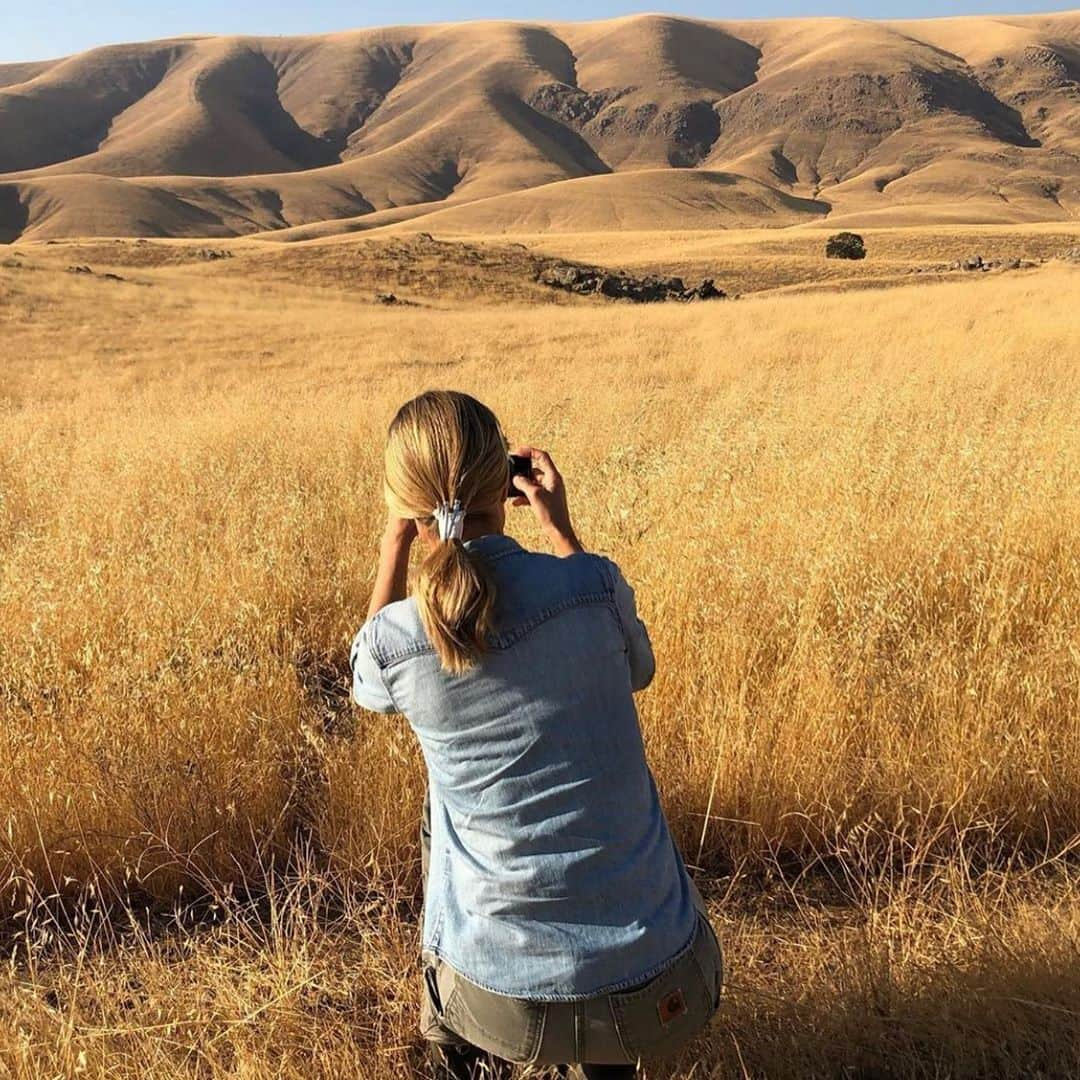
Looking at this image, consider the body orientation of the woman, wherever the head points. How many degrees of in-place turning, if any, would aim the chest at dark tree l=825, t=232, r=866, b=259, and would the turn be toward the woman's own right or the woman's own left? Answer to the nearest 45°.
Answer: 0° — they already face it

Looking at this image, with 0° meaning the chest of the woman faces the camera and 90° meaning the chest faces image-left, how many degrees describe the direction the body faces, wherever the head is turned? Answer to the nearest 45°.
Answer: approximately 180°
